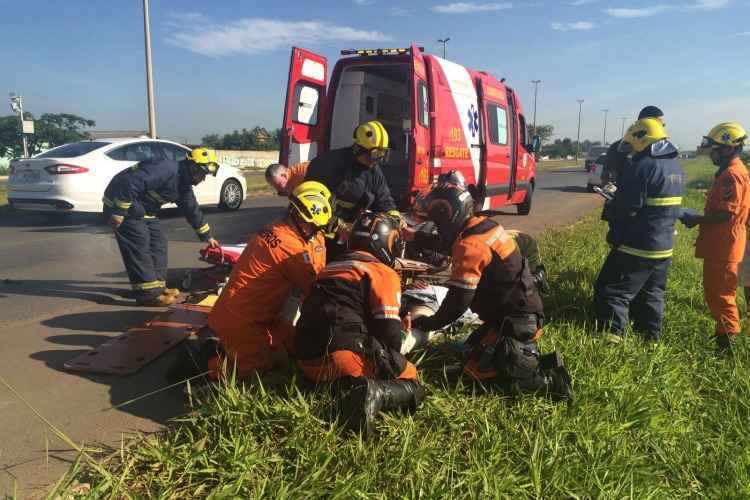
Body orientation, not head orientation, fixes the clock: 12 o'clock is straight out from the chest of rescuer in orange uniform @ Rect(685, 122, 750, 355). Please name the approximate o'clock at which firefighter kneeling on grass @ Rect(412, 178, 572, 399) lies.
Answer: The firefighter kneeling on grass is roughly at 10 o'clock from the rescuer in orange uniform.

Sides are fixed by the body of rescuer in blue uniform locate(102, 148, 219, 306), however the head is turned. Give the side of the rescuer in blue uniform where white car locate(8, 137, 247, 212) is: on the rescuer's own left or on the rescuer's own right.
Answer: on the rescuer's own left

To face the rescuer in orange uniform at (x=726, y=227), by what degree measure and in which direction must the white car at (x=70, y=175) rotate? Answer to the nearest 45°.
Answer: approximately 90° to its right

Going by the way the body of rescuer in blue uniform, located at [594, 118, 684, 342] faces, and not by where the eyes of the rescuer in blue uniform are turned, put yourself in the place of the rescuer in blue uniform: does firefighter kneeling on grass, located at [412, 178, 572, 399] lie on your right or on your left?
on your left

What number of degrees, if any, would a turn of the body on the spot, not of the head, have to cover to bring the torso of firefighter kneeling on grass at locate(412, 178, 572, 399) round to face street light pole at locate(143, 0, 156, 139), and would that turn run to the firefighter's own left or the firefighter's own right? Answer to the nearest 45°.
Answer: approximately 45° to the firefighter's own right

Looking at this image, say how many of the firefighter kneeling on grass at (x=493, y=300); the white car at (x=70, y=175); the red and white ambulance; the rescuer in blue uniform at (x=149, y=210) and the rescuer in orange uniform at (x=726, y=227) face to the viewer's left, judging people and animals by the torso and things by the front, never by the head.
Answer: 2

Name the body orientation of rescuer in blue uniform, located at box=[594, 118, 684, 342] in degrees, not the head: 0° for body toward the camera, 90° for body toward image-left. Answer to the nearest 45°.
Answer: approximately 135°

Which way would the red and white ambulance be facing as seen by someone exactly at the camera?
facing away from the viewer and to the right of the viewer

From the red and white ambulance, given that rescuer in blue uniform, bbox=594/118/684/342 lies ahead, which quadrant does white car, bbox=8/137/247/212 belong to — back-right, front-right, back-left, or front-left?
back-right

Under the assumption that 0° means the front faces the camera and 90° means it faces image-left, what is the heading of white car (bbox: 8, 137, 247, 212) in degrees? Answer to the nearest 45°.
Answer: approximately 225°

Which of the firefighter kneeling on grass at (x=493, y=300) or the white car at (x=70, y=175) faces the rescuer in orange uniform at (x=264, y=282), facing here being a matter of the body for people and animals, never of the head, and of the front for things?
the firefighter kneeling on grass

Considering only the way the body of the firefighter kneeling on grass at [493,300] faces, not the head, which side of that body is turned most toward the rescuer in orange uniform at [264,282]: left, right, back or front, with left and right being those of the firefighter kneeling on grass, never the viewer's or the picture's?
front

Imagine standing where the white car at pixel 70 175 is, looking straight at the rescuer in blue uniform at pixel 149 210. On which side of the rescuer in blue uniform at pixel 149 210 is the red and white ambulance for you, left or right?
left

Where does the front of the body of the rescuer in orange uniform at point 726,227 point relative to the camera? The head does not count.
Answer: to the viewer's left

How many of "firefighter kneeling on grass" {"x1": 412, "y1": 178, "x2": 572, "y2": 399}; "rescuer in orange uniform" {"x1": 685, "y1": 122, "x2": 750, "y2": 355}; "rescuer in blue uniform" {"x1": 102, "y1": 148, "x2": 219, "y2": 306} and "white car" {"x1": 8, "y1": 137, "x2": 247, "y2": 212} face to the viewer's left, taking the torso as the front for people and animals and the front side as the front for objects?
2

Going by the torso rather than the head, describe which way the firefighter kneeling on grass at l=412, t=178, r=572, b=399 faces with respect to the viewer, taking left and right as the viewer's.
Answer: facing to the left of the viewer

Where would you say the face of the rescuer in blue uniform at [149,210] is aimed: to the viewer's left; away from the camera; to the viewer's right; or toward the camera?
to the viewer's right

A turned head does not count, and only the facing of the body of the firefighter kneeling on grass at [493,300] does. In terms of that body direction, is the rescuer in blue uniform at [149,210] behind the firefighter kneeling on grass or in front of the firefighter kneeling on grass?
in front

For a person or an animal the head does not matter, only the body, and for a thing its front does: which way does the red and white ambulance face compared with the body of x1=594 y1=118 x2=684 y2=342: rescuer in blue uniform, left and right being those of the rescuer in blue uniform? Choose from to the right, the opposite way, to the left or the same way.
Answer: to the right
